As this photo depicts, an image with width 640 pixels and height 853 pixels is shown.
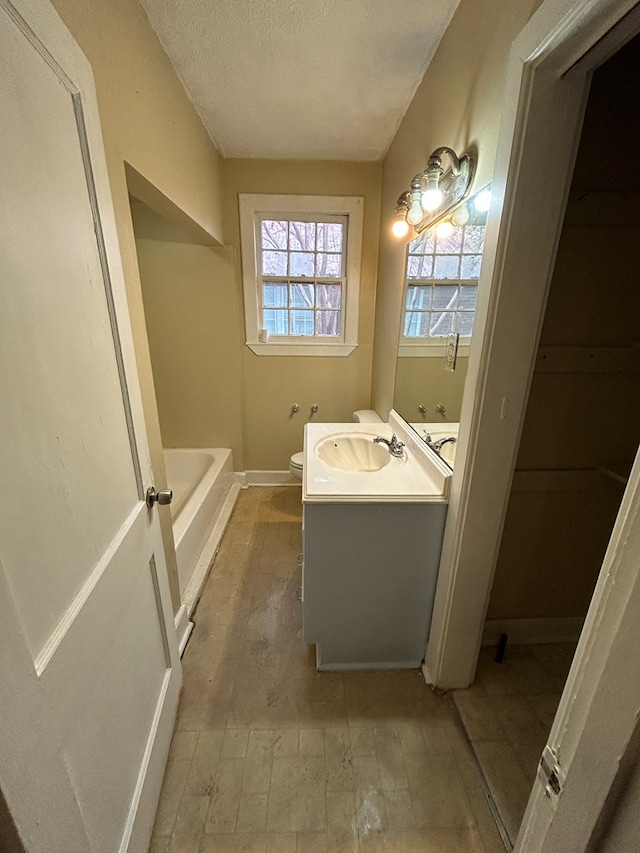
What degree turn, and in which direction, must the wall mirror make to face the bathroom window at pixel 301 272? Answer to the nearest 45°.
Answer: approximately 45° to its right

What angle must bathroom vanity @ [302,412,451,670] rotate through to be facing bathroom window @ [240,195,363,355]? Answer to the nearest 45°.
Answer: approximately 45° to its right

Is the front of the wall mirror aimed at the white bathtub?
yes

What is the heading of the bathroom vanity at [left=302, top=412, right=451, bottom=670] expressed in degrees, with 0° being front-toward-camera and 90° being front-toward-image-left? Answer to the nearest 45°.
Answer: approximately 90°

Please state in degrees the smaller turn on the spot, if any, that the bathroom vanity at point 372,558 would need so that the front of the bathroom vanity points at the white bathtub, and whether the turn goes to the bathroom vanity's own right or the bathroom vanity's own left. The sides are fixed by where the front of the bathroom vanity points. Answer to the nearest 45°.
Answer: approximately 45° to the bathroom vanity's own right

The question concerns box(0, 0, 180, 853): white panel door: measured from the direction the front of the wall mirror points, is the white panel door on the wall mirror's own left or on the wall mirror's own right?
on the wall mirror's own left

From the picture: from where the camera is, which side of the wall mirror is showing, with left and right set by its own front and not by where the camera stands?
left

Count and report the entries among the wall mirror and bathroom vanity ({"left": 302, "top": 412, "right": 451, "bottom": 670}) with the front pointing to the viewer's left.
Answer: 2

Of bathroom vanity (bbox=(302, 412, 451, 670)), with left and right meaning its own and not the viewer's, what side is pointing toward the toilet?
right
